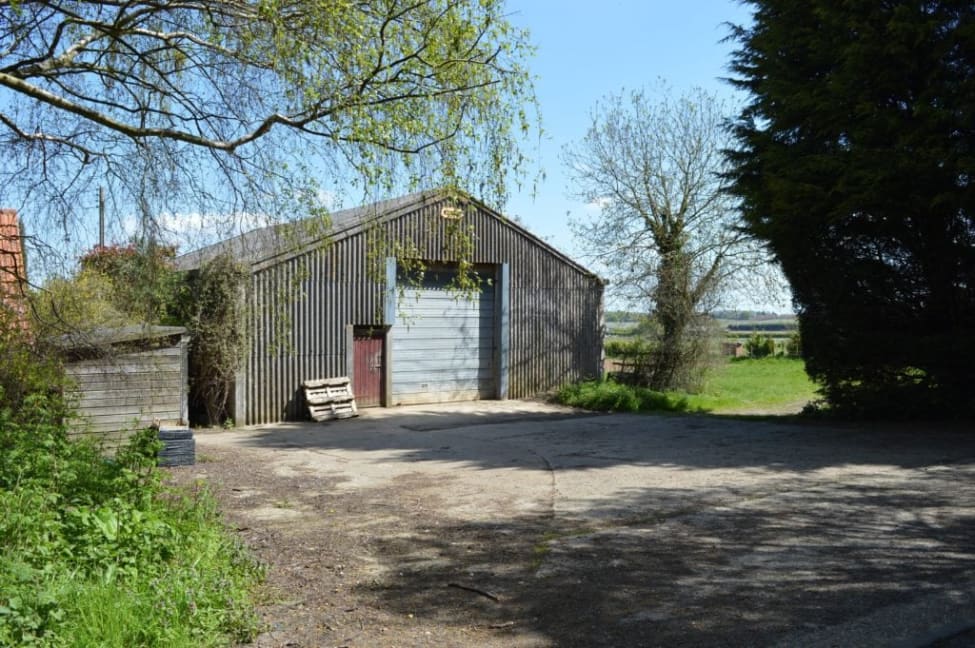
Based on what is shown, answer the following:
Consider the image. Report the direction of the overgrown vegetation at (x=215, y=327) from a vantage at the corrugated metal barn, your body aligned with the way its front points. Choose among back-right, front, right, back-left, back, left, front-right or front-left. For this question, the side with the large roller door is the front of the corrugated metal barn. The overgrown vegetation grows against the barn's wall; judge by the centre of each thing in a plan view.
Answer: right

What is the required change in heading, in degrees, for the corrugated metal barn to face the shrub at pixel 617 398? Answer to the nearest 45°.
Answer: approximately 45° to its left

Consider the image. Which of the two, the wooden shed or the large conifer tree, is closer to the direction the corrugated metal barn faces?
the large conifer tree

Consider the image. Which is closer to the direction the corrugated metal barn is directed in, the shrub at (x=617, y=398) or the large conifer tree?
the large conifer tree

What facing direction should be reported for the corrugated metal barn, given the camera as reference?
facing the viewer and to the right of the viewer

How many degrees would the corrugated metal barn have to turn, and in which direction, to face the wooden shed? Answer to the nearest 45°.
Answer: approximately 90° to its right

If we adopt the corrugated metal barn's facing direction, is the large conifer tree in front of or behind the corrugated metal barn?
in front
